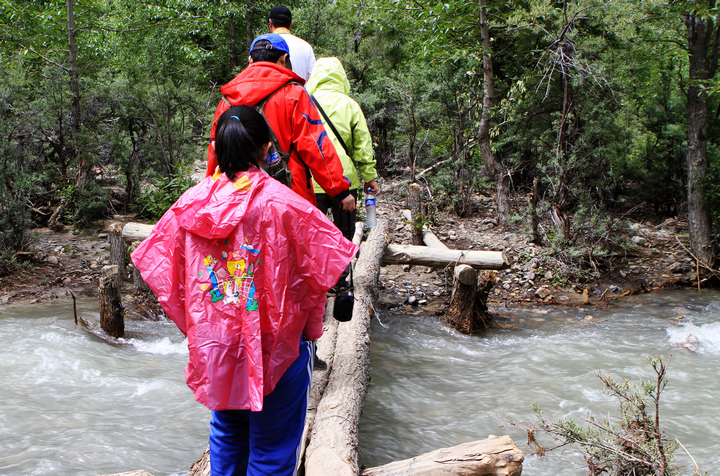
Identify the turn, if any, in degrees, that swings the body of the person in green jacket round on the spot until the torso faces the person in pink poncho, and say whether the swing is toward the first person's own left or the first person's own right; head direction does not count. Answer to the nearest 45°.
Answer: approximately 180°

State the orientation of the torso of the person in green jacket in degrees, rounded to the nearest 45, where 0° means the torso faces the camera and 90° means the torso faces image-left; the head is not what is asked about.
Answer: approximately 180°

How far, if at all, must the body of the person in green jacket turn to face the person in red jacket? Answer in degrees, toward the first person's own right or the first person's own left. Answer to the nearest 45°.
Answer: approximately 180°

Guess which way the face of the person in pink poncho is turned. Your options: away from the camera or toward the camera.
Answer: away from the camera
